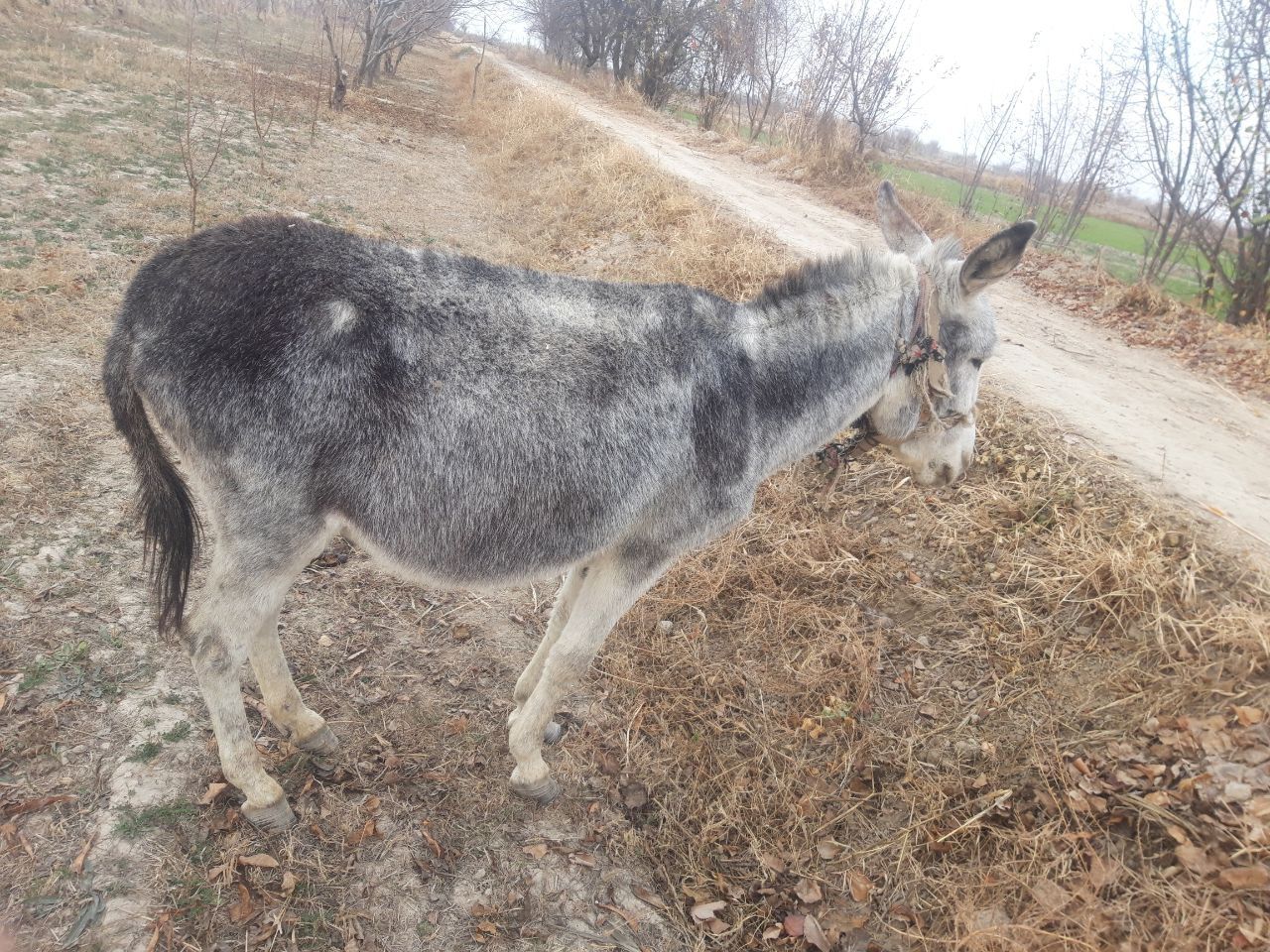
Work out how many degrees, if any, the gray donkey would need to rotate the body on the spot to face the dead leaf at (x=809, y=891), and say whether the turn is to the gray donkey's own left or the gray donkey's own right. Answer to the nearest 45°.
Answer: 0° — it already faces it

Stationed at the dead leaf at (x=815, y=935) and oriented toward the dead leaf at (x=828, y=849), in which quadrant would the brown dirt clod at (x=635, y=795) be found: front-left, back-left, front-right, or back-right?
front-left

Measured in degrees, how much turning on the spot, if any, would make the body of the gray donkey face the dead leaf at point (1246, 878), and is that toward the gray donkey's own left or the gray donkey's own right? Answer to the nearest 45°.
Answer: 0° — it already faces it

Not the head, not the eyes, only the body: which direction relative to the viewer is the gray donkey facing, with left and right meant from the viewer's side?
facing to the right of the viewer

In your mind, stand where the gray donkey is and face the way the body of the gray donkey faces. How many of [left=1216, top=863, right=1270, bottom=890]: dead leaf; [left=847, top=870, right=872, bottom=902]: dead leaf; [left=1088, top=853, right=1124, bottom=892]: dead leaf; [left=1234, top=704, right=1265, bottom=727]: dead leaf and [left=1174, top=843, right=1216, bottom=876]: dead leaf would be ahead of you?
5

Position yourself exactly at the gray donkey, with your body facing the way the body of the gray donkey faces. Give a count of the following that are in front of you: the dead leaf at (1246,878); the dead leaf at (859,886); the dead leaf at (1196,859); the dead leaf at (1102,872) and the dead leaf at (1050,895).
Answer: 5

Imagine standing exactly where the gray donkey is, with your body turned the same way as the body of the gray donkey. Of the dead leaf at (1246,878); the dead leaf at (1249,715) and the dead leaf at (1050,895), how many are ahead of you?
3
